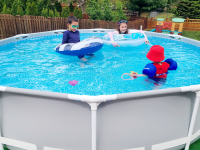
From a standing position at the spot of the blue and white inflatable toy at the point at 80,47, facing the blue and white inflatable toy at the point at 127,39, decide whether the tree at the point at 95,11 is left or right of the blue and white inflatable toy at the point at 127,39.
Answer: left

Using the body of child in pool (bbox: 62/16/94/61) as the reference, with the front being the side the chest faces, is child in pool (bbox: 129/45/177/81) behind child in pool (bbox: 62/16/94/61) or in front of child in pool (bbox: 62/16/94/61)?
in front

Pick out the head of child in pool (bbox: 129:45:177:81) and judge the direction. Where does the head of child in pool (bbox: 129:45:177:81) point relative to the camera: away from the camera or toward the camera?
away from the camera

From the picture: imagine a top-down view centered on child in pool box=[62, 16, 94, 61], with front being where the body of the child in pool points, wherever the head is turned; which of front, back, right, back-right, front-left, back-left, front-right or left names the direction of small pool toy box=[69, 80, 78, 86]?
front-right

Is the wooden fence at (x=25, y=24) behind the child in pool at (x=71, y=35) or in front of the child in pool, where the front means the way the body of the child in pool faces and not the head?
behind

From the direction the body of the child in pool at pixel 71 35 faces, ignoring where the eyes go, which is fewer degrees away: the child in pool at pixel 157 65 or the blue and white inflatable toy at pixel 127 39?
the child in pool

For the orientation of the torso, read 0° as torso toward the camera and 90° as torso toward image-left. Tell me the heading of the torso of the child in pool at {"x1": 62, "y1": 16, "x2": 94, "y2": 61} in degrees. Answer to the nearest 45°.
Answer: approximately 315°

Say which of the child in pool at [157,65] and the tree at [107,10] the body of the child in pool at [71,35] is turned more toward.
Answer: the child in pool

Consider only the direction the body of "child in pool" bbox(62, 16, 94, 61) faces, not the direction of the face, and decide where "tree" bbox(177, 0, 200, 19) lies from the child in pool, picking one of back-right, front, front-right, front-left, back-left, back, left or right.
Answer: left
